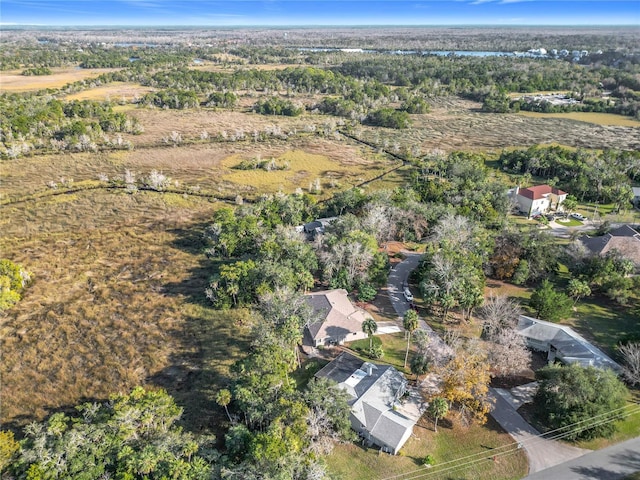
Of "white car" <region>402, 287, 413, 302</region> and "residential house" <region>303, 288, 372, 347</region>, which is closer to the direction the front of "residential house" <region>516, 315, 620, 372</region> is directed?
the residential house

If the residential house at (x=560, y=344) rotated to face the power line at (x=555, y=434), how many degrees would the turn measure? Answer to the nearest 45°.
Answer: approximately 45° to its left

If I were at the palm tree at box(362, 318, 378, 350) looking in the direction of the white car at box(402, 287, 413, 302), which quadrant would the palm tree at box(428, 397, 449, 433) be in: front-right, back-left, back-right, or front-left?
back-right

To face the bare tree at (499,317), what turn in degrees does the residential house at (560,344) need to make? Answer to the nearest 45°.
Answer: approximately 45° to its right

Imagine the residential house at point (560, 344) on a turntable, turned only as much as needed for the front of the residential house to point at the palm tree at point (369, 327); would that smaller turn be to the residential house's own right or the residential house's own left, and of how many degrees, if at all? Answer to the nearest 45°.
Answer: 0° — it already faces it

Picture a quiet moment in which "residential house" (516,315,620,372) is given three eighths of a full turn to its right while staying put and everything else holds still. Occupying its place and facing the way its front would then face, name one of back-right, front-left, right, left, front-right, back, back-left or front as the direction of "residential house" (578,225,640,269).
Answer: front

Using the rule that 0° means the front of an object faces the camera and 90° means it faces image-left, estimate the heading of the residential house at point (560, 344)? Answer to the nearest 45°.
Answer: approximately 45°

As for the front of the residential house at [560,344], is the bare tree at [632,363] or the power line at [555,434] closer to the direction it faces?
the power line

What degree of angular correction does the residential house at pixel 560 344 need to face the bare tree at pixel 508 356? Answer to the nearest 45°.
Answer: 0° — it already faces it

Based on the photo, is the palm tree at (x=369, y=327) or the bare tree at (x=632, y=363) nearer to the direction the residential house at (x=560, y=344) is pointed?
the palm tree
